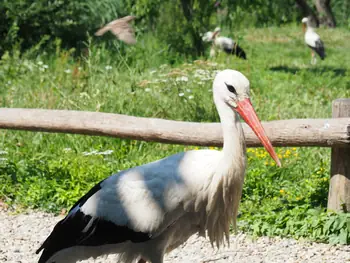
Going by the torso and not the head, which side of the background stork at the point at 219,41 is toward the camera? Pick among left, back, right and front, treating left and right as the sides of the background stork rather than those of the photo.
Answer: left

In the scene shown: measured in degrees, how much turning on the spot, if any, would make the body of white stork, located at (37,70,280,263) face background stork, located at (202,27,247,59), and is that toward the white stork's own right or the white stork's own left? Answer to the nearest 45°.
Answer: approximately 90° to the white stork's own left

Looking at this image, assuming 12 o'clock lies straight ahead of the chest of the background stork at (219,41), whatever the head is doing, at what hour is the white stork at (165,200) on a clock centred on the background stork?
The white stork is roughly at 9 o'clock from the background stork.

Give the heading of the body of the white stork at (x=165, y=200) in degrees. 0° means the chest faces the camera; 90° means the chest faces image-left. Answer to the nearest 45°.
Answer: approximately 270°

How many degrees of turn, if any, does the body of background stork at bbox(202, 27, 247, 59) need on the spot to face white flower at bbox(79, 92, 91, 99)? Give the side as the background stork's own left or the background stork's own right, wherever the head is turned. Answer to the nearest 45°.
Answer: approximately 90° to the background stork's own left

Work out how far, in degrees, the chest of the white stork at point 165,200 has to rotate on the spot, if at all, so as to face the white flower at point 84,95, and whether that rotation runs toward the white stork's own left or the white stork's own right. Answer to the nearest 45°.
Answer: approximately 90° to the white stork's own left

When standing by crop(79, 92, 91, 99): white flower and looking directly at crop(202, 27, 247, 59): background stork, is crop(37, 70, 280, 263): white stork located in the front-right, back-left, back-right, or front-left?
back-right

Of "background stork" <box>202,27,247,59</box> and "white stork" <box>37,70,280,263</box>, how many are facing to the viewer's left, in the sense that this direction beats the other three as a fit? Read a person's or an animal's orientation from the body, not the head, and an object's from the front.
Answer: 1

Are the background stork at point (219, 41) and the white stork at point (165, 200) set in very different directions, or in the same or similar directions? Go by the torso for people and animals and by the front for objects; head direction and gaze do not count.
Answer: very different directions
